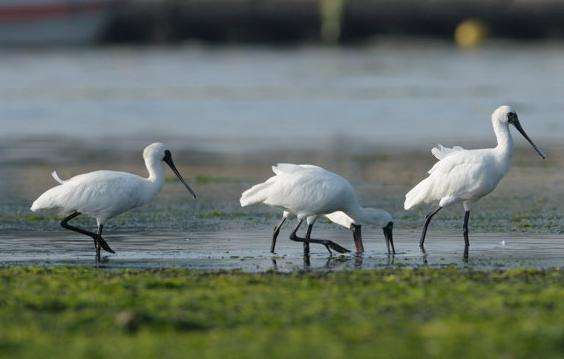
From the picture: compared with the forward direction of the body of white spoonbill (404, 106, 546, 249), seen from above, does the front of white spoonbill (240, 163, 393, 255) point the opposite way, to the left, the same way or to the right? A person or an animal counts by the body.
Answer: the same way

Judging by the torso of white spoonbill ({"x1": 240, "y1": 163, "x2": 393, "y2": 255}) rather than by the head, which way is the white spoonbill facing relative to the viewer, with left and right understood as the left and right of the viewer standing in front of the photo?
facing to the right of the viewer

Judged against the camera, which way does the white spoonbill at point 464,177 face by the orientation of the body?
to the viewer's right

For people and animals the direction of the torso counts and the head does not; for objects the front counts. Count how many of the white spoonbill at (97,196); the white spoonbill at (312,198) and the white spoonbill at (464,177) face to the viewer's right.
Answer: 3

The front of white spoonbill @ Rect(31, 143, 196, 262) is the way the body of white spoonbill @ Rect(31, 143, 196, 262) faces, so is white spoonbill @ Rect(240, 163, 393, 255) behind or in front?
in front

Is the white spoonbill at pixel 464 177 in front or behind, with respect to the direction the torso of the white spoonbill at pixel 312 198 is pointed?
in front

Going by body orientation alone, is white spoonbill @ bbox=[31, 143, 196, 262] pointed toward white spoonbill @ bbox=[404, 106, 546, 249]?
yes

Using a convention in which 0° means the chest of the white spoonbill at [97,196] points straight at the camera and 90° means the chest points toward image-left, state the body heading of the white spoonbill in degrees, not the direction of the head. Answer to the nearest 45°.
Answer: approximately 270°

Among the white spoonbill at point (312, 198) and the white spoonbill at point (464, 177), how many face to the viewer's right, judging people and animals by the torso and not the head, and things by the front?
2

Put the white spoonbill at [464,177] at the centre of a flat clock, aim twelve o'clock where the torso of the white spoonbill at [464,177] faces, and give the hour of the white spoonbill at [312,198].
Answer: the white spoonbill at [312,198] is roughly at 5 o'clock from the white spoonbill at [464,177].
